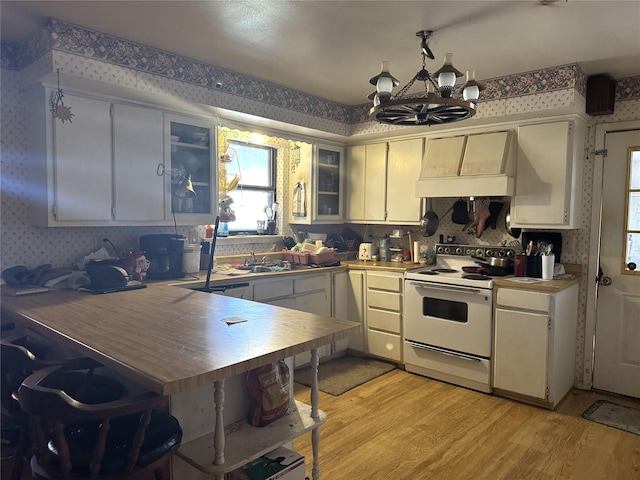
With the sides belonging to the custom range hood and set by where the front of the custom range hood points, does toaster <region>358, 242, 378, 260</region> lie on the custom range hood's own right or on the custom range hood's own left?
on the custom range hood's own right

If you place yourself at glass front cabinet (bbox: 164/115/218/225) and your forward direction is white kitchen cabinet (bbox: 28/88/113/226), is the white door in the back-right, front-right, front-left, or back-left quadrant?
back-left

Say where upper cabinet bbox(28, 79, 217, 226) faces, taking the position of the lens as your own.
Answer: facing the viewer and to the right of the viewer

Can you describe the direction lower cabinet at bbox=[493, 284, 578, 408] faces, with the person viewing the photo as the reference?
facing the viewer and to the left of the viewer

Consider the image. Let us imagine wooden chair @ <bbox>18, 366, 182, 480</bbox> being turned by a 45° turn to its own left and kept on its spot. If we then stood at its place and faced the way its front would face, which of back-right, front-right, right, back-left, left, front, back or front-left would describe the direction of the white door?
right

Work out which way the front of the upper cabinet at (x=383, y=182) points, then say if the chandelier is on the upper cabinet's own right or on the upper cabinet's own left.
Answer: on the upper cabinet's own left

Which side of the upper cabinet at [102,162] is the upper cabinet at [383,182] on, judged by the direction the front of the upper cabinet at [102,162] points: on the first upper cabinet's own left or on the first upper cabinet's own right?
on the first upper cabinet's own left

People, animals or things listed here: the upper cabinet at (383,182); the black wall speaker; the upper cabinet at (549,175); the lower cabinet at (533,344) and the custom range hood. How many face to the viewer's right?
0

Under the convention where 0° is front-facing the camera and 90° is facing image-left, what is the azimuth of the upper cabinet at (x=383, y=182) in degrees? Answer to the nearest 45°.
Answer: approximately 45°

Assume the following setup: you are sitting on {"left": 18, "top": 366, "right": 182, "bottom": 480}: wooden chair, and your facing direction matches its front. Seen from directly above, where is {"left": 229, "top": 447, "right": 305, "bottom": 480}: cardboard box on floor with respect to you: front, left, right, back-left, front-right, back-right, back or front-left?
front-right
